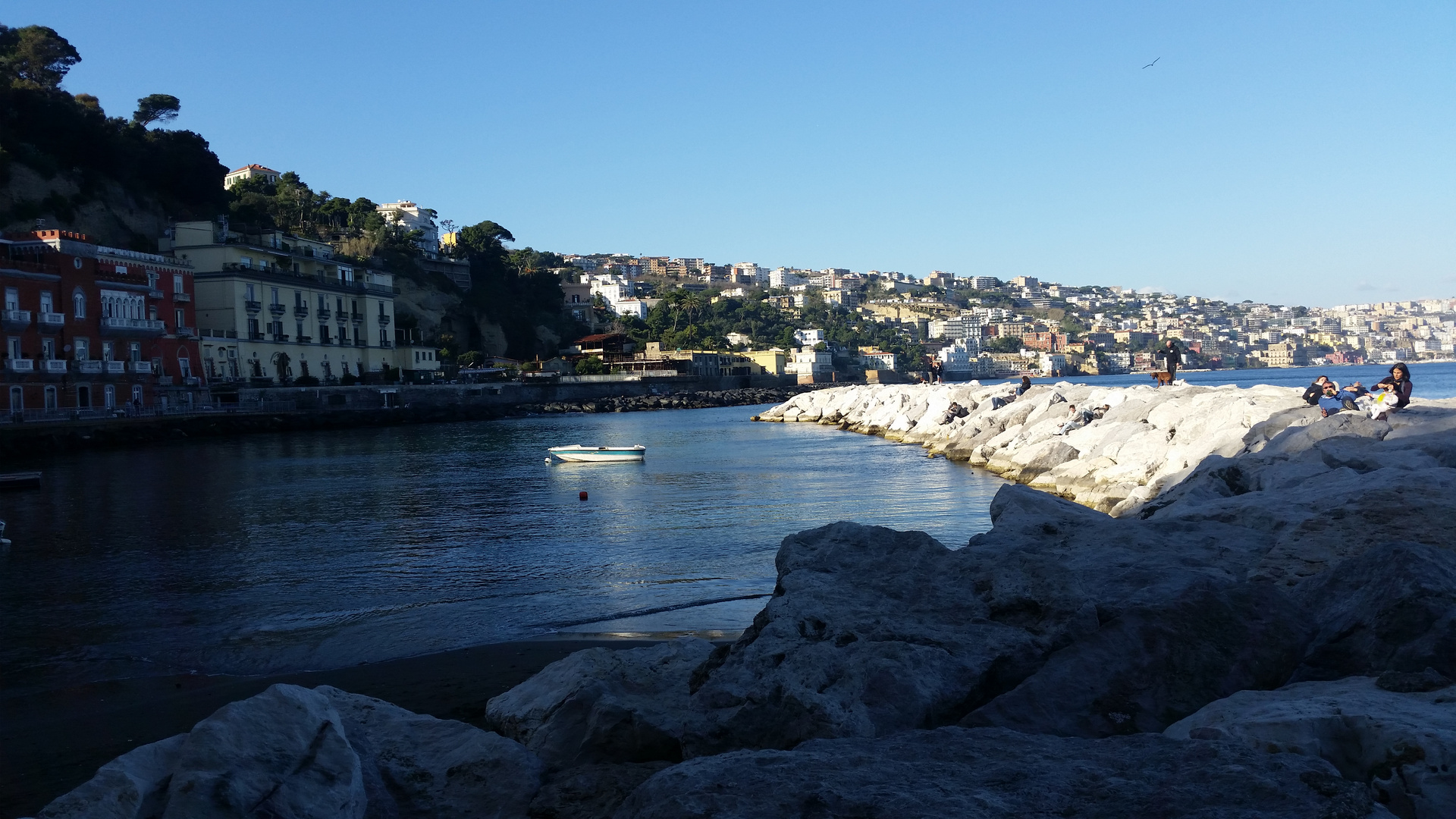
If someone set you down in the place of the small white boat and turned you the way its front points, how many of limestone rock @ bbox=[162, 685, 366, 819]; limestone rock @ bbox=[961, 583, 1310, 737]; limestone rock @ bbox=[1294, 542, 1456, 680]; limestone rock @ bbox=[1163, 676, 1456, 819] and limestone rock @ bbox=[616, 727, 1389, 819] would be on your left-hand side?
5

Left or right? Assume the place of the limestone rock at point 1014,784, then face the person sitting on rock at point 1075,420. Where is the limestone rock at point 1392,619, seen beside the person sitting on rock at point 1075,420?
right

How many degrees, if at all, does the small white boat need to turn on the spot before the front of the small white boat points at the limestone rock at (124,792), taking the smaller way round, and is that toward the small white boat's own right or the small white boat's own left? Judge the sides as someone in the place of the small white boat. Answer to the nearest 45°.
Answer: approximately 90° to the small white boat's own left

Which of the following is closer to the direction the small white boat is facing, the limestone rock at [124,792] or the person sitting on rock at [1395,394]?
the limestone rock

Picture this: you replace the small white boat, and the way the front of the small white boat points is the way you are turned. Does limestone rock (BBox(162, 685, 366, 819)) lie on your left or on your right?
on your left

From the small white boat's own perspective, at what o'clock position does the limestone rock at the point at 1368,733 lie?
The limestone rock is roughly at 9 o'clock from the small white boat.

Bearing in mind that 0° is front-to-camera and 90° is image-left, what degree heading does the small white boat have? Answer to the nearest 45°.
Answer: approximately 90°

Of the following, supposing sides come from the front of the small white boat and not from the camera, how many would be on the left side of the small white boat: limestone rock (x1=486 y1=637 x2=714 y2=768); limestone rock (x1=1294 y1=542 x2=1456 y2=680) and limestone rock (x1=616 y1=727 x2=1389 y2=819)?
3

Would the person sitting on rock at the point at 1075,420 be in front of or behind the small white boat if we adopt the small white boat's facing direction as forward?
behind

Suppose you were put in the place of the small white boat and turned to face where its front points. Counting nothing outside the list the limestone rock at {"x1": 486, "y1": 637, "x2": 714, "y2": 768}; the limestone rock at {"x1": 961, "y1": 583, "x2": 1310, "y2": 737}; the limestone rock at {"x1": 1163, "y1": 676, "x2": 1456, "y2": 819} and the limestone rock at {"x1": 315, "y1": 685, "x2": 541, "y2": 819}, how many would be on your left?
4

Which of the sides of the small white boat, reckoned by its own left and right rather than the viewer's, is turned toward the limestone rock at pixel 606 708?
left

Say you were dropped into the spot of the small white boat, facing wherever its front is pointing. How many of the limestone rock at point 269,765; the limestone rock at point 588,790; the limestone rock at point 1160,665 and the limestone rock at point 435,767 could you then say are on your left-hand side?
4

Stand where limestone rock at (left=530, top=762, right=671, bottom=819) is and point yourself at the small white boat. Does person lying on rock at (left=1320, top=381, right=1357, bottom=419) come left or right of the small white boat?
right
